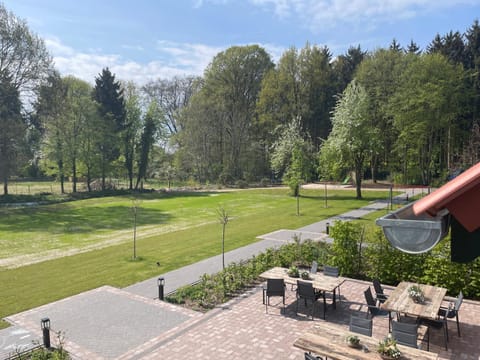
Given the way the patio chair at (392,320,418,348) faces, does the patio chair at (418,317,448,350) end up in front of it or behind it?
behind

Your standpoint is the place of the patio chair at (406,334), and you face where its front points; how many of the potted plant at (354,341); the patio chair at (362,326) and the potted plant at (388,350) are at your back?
0

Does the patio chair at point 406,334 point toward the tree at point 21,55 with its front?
no

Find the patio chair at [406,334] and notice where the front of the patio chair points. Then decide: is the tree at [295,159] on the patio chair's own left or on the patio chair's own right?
on the patio chair's own right
